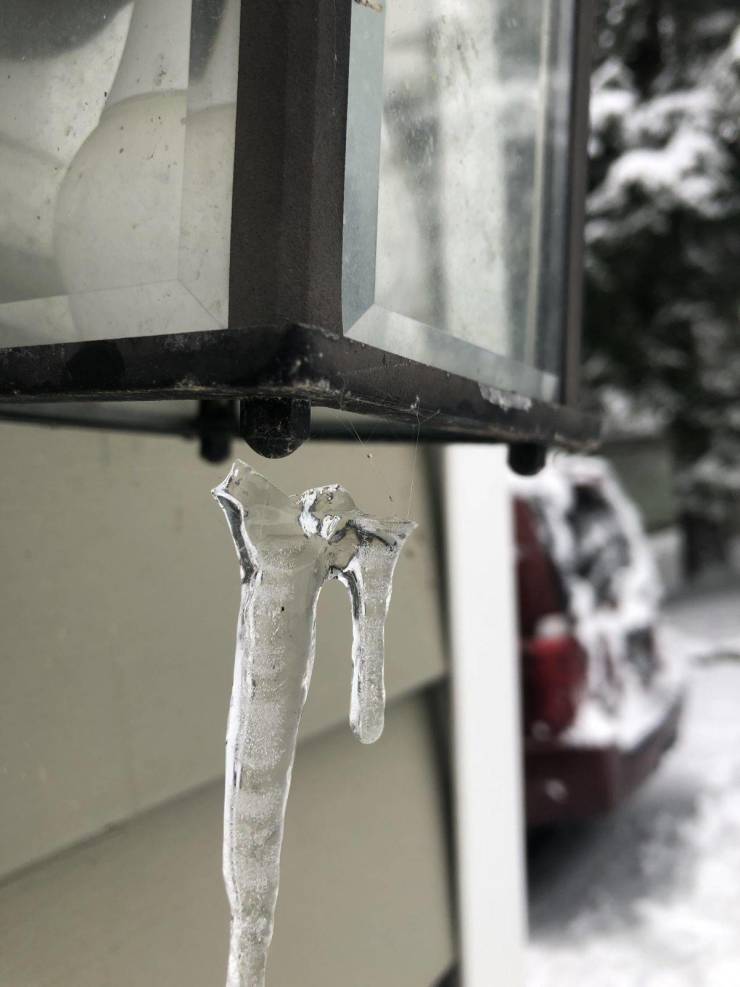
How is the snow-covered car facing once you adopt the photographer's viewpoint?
facing away from the viewer and to the left of the viewer

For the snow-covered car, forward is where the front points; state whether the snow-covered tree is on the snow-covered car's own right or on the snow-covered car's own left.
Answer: on the snow-covered car's own right

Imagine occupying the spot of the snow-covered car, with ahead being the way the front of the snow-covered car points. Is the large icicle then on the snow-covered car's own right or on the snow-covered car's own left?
on the snow-covered car's own left

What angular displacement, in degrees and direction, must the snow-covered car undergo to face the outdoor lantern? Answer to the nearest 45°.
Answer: approximately 135° to its left

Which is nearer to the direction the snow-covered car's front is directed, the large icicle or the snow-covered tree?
the snow-covered tree
